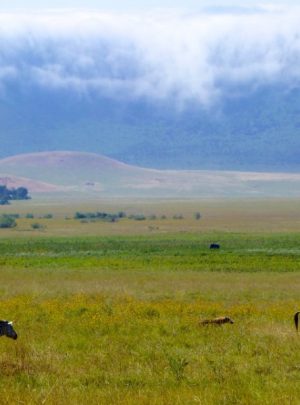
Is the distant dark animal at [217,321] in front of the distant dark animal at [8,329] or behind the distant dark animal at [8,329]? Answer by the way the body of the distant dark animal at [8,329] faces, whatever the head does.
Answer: in front

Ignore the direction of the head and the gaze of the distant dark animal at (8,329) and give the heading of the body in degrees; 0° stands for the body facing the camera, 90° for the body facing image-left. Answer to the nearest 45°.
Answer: approximately 270°
